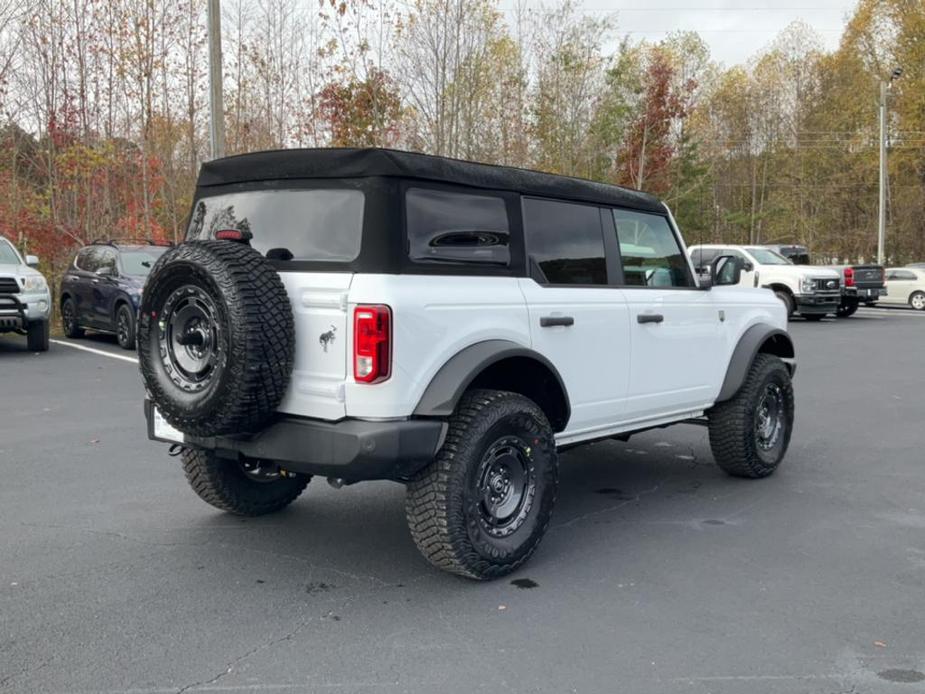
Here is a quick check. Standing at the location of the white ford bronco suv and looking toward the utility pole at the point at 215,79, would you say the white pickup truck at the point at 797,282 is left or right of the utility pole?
right

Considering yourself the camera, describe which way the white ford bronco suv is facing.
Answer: facing away from the viewer and to the right of the viewer

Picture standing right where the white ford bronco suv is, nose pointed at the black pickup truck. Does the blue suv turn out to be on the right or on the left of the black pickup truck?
left

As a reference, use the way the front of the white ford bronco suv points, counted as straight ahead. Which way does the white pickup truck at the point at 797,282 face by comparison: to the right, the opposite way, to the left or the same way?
to the right

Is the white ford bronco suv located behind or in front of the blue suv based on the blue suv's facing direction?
in front

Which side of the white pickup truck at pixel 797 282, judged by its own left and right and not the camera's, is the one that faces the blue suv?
right

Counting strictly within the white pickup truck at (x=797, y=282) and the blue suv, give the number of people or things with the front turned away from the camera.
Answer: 0

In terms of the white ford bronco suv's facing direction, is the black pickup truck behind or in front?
in front

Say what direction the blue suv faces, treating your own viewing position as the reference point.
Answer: facing the viewer and to the right of the viewer

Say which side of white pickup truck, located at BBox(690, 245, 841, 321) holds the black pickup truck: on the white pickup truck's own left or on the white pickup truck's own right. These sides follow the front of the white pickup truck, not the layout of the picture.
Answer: on the white pickup truck's own left

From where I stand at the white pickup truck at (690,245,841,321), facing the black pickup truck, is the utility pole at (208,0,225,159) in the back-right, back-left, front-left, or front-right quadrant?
back-left

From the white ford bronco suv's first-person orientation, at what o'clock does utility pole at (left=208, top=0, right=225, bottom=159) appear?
The utility pole is roughly at 10 o'clock from the white ford bronco suv.

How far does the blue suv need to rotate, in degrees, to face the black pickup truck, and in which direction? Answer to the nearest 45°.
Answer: approximately 45° to its left

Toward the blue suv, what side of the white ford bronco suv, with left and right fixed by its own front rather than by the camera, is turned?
left
